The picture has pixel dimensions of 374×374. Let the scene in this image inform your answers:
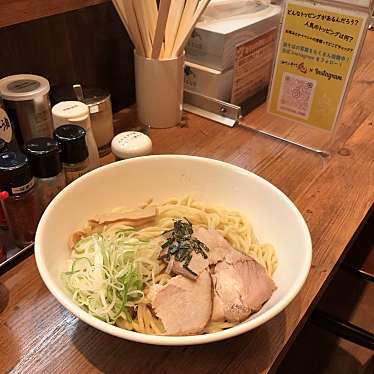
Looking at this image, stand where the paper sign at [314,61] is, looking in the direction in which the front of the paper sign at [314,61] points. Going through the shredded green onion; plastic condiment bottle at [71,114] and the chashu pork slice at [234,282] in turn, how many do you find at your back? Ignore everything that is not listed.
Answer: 0

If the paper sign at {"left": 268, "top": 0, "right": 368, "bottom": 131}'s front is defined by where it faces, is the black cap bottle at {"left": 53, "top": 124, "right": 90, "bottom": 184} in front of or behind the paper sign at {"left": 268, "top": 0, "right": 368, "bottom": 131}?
in front

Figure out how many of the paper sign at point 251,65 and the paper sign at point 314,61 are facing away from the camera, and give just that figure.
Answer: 0

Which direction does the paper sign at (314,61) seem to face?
toward the camera

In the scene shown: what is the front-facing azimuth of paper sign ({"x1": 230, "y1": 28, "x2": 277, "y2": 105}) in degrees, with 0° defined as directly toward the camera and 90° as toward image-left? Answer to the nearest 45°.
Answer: approximately 315°

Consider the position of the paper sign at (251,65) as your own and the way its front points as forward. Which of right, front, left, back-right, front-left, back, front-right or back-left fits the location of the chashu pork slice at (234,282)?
front-right

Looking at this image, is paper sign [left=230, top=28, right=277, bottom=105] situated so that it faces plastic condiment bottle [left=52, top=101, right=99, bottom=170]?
no

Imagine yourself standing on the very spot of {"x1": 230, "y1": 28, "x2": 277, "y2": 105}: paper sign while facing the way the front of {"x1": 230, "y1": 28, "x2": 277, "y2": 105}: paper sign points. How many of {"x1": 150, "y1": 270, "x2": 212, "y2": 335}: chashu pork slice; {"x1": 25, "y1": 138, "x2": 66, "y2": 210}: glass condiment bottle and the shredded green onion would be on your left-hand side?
0

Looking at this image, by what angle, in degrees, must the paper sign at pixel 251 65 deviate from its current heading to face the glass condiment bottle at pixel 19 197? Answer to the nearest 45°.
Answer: approximately 90° to its right

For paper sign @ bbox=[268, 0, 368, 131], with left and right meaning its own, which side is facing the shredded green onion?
front
